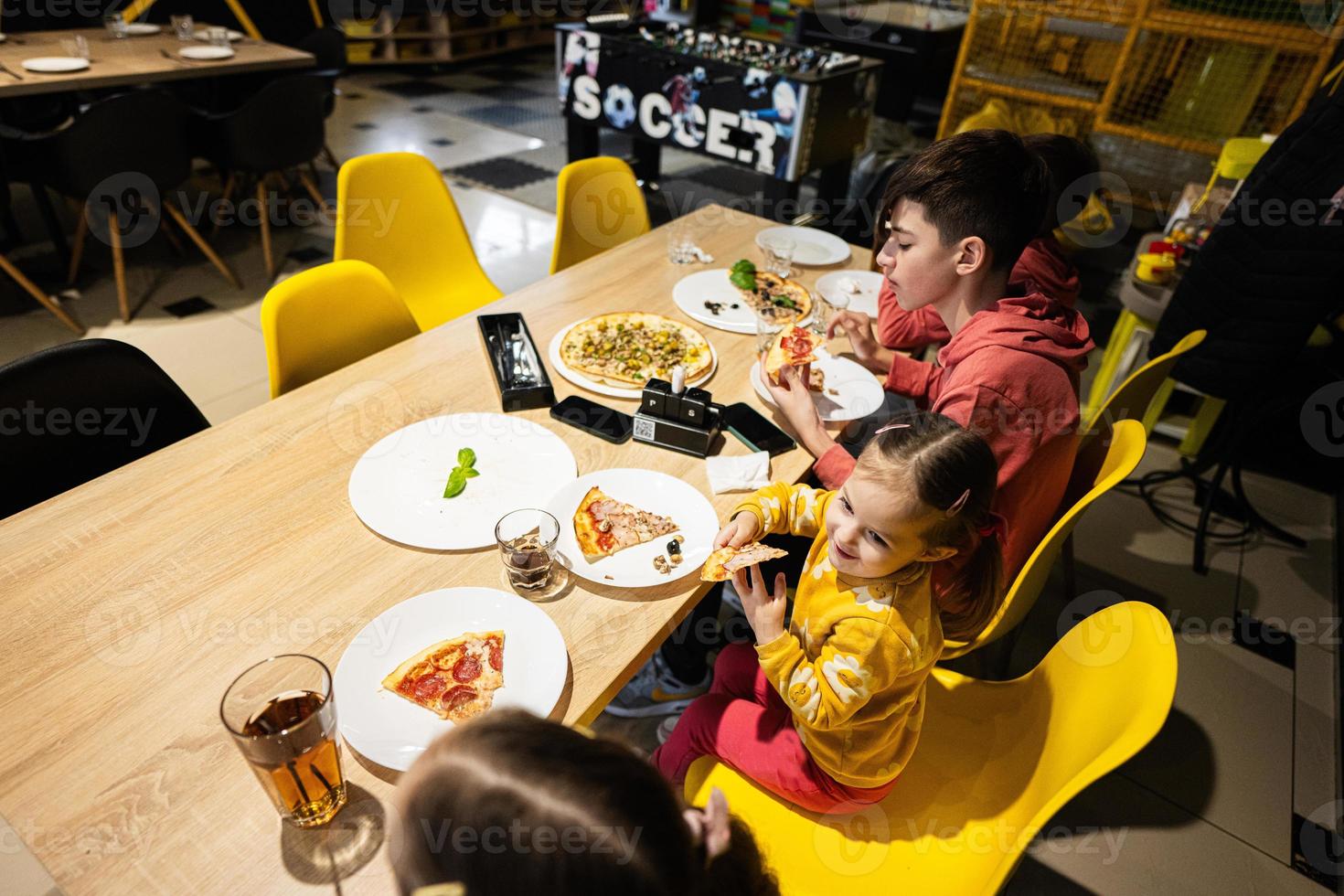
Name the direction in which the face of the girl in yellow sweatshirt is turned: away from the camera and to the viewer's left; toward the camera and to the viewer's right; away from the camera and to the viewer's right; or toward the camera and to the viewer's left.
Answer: toward the camera and to the viewer's left

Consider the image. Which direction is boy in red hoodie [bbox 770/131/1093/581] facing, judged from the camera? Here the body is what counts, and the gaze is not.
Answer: to the viewer's left

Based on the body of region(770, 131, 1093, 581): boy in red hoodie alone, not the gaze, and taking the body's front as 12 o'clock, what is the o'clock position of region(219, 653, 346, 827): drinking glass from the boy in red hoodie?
The drinking glass is roughly at 10 o'clock from the boy in red hoodie.

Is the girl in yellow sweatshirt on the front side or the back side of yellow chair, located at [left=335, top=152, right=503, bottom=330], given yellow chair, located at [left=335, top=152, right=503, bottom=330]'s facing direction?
on the front side

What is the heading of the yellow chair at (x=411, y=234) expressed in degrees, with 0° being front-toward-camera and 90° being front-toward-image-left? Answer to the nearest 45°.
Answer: approximately 315°

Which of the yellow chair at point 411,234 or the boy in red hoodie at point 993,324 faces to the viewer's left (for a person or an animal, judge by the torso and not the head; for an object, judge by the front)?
the boy in red hoodie

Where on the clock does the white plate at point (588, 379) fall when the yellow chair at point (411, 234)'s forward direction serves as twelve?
The white plate is roughly at 1 o'clock from the yellow chair.

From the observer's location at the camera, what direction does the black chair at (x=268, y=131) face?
facing away from the viewer and to the left of the viewer

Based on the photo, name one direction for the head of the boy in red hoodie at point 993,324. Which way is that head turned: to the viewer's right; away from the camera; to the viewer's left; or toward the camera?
to the viewer's left

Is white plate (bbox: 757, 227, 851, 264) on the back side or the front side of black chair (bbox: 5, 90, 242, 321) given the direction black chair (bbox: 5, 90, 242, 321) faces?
on the back side

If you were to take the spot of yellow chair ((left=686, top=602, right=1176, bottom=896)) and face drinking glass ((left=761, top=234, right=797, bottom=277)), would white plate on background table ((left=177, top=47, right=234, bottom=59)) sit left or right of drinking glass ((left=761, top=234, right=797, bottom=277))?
left

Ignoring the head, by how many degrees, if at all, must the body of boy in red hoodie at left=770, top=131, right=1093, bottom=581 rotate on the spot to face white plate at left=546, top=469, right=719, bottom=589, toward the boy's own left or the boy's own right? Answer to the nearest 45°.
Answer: approximately 45° to the boy's own left

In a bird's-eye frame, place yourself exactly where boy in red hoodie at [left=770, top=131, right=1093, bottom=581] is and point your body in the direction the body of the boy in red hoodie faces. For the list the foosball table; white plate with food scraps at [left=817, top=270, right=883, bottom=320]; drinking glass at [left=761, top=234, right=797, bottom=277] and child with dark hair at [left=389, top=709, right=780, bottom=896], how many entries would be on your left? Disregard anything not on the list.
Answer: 1

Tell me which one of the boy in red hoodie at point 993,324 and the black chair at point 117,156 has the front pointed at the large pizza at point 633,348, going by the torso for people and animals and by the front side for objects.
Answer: the boy in red hoodie

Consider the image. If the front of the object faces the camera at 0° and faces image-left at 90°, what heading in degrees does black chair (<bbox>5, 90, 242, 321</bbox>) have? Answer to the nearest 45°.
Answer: approximately 135°

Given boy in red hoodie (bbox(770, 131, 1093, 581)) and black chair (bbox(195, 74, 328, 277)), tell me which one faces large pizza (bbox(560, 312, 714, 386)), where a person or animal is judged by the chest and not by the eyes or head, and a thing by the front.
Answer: the boy in red hoodie

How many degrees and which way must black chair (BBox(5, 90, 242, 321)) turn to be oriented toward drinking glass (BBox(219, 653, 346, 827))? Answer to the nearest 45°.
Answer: approximately 135° to its left

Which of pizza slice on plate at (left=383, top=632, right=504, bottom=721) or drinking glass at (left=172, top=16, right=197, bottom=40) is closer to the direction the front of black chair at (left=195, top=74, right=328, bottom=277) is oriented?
the drinking glass
